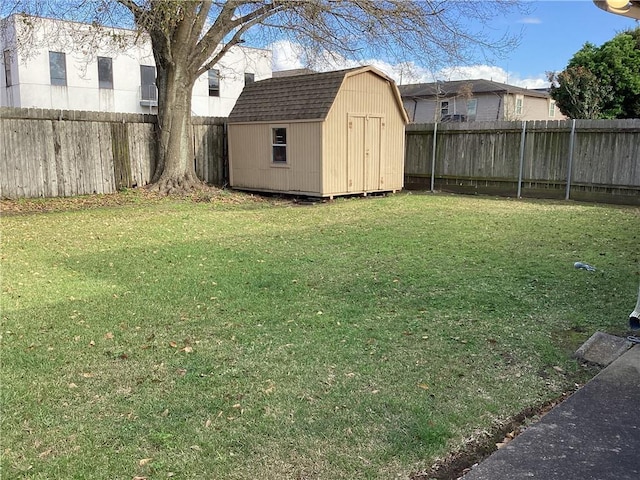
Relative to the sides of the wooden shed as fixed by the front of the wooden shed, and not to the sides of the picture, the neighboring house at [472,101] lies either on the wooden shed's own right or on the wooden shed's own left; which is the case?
on the wooden shed's own left

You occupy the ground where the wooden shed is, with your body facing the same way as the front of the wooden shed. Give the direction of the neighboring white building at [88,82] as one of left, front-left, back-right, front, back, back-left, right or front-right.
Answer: back

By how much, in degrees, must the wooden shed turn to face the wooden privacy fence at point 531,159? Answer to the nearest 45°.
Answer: approximately 45° to its left

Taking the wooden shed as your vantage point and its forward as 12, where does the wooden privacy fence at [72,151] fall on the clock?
The wooden privacy fence is roughly at 4 o'clock from the wooden shed.

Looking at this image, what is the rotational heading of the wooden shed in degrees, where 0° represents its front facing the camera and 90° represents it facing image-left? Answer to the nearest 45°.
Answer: approximately 315°
